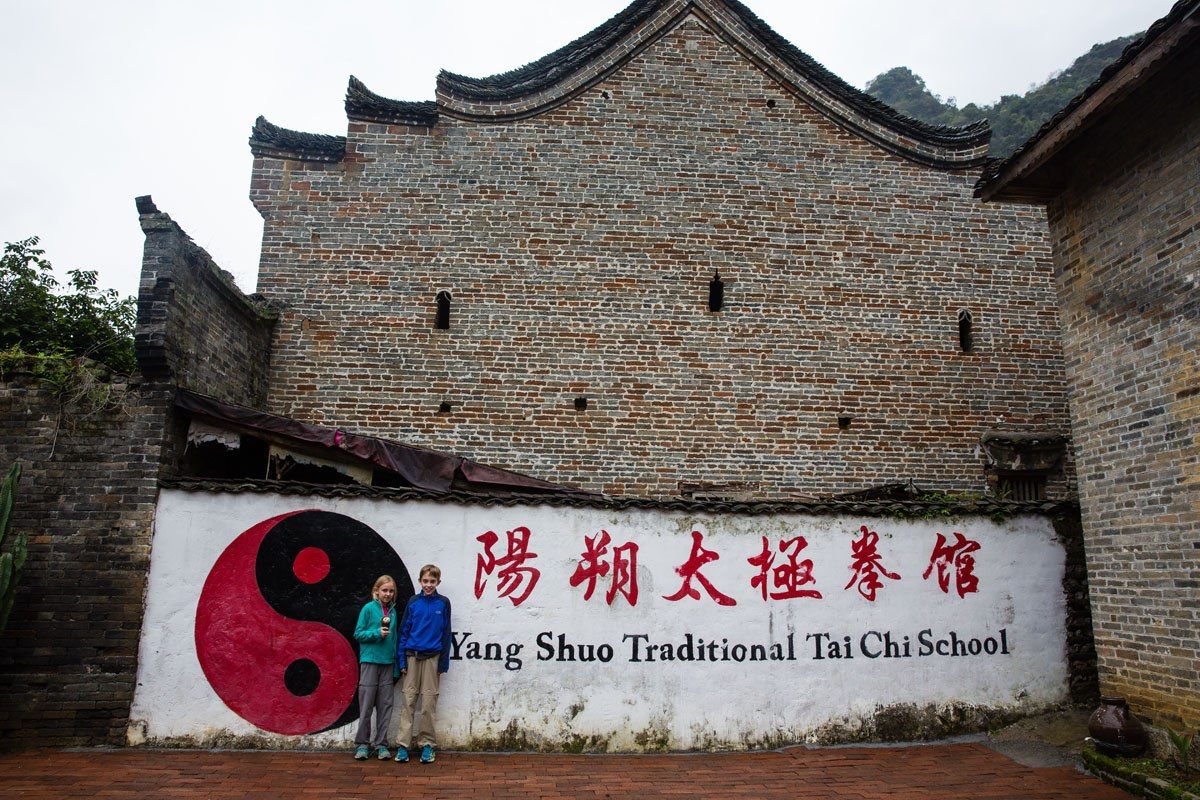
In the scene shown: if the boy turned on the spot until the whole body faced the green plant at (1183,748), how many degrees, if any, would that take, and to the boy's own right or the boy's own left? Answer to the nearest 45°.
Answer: approximately 90° to the boy's own left

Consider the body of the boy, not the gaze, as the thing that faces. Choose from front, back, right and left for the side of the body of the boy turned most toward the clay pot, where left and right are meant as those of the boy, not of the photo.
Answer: left

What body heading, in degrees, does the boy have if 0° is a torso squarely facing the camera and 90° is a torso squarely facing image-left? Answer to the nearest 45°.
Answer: approximately 0°

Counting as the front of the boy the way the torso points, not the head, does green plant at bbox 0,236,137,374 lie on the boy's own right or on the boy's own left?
on the boy's own right

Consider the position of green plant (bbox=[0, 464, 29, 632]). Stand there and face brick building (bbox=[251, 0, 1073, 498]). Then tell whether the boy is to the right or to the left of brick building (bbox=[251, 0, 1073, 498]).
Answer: right

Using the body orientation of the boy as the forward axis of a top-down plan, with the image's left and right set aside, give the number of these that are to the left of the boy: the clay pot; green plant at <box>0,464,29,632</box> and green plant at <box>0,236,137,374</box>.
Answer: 1

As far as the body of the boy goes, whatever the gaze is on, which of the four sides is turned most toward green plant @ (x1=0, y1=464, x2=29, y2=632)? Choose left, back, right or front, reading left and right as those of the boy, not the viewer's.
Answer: right
